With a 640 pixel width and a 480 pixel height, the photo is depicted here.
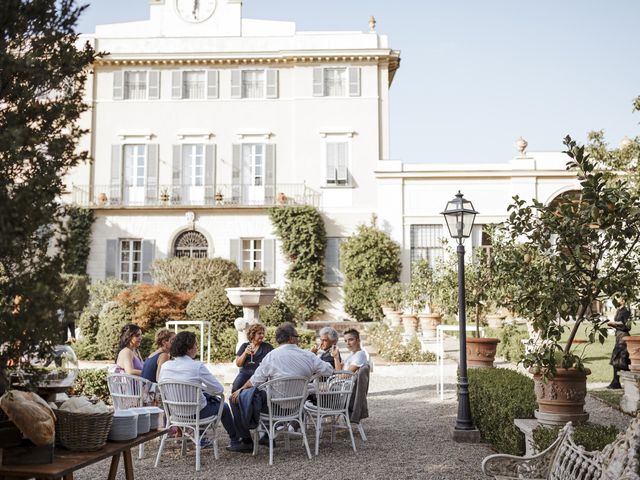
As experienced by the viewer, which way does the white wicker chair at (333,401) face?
facing away from the viewer and to the left of the viewer

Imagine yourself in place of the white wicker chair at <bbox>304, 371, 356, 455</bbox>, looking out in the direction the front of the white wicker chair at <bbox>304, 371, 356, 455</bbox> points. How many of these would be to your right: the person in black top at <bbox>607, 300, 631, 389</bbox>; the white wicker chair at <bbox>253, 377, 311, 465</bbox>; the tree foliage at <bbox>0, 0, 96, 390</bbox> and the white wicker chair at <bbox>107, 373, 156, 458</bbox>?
1

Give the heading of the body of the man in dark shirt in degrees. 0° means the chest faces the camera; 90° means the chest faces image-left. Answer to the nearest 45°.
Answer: approximately 45°

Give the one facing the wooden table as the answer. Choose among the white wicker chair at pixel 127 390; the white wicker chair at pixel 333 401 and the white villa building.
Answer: the white villa building

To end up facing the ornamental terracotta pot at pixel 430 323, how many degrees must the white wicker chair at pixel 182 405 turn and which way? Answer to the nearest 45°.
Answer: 0° — it already faces it

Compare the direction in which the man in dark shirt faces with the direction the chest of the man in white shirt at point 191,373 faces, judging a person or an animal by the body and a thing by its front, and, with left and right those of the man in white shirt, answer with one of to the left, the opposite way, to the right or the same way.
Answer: the opposite way

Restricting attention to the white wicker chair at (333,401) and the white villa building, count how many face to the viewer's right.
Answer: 0

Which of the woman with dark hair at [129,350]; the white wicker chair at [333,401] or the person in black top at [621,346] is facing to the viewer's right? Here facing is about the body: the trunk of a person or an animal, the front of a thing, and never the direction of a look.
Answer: the woman with dark hair

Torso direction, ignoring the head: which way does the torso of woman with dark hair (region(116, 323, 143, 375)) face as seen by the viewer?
to the viewer's right

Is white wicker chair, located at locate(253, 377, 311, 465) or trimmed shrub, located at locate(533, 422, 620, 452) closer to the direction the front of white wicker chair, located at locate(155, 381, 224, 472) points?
the white wicker chair

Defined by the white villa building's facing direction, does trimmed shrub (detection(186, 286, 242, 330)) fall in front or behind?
in front

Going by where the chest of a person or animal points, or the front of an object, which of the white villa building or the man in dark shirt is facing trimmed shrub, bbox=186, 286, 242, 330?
the white villa building

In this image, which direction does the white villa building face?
toward the camera

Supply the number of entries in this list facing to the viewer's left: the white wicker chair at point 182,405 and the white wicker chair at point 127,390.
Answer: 0
